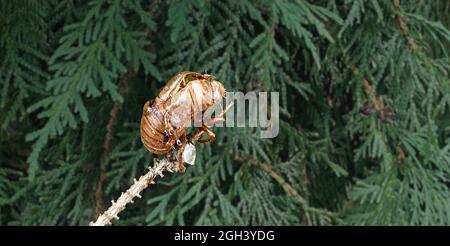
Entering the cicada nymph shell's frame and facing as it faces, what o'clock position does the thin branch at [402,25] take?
The thin branch is roughly at 10 o'clock from the cicada nymph shell.

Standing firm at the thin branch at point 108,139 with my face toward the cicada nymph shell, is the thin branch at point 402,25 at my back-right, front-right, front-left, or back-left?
front-left

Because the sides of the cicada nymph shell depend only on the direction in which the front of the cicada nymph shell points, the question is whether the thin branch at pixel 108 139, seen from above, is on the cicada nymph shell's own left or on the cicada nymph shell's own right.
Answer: on the cicada nymph shell's own left

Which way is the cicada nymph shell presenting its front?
to the viewer's right
